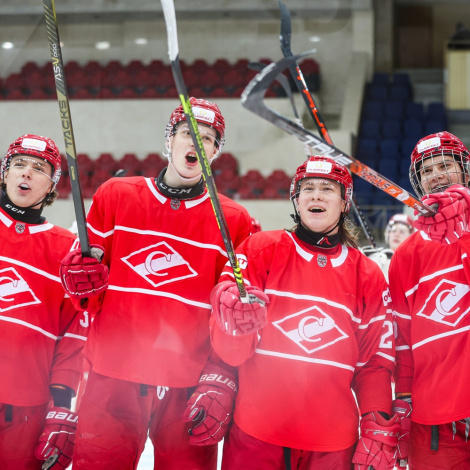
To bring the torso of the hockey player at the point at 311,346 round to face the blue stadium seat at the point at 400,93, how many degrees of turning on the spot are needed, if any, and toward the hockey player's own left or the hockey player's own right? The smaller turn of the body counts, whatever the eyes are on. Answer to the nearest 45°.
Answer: approximately 180°

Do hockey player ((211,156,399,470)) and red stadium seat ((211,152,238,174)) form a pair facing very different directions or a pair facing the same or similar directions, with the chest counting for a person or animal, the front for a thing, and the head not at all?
same or similar directions

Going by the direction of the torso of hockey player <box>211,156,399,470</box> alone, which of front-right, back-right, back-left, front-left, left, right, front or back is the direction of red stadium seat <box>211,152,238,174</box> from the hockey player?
back

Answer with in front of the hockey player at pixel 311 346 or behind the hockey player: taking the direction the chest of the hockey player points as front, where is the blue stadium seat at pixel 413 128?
behind

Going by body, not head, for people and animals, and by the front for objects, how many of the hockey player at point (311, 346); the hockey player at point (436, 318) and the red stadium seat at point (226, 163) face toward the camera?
3

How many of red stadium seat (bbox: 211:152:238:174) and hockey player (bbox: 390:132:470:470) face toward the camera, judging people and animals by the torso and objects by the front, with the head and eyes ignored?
2

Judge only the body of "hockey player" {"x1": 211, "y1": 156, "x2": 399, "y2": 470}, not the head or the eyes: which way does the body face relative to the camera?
toward the camera

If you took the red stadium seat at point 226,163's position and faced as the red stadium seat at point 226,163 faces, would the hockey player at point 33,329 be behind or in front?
in front

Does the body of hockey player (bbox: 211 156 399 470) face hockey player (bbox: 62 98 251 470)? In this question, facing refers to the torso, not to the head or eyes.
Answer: no

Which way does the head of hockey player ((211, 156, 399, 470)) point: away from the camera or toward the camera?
toward the camera

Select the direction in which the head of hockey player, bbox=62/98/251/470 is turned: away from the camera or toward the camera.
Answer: toward the camera

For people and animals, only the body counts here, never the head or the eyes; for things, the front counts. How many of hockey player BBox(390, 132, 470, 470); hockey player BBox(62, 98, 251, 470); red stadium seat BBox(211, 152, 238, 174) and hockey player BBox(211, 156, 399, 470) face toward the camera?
4

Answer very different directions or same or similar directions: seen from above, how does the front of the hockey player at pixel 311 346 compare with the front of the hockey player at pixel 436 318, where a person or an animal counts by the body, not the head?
same or similar directions

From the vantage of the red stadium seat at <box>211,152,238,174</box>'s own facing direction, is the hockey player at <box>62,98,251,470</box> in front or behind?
in front

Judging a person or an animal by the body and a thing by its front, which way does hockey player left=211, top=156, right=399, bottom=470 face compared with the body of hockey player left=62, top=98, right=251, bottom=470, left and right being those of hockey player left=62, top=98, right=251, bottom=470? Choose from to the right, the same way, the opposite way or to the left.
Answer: the same way

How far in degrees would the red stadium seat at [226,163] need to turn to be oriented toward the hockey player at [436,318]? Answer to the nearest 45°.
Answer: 0° — it already faces them

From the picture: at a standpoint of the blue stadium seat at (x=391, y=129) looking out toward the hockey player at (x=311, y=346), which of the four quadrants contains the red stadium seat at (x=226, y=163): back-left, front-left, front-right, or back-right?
front-right
